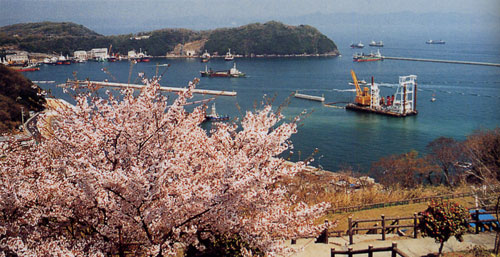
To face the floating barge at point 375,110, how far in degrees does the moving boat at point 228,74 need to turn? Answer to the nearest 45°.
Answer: approximately 135° to its left

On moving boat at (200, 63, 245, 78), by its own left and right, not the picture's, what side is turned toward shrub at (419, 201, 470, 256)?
left

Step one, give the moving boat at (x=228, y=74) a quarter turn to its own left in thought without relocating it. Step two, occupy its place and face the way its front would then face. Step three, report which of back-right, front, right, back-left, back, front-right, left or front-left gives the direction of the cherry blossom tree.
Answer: front

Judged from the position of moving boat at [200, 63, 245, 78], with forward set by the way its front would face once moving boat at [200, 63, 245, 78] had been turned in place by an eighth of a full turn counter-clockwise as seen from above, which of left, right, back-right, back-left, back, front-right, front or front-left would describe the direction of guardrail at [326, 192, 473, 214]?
front-left

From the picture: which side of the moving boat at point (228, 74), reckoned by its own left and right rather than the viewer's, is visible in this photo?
left

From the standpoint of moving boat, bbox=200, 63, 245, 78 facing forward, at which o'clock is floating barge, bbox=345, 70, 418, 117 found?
The floating barge is roughly at 8 o'clock from the moving boat.
